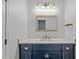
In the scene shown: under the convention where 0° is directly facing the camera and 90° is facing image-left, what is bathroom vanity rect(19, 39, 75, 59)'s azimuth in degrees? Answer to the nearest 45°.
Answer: approximately 0°

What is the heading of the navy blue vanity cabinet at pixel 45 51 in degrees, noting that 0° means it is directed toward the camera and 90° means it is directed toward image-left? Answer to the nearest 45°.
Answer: approximately 0°
